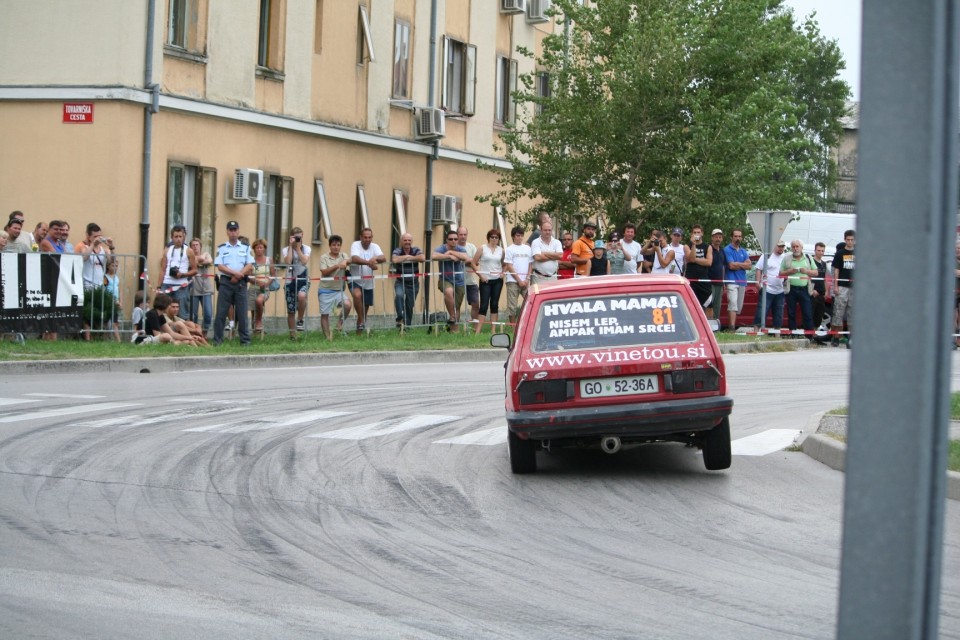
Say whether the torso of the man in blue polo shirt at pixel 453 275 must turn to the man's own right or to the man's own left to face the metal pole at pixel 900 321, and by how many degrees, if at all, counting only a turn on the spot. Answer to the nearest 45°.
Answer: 0° — they already face it

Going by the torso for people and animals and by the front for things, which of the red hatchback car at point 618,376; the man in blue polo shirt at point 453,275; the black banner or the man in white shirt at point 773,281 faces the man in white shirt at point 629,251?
the red hatchback car

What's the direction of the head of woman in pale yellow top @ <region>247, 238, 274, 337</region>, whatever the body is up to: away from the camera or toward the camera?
toward the camera

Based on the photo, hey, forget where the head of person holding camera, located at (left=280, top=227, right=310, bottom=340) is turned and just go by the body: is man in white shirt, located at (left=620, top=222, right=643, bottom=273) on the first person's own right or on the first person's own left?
on the first person's own left

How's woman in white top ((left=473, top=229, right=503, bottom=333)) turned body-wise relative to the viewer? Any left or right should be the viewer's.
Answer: facing the viewer

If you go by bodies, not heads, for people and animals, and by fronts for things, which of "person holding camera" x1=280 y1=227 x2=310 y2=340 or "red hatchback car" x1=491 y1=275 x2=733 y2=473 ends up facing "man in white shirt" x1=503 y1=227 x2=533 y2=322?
the red hatchback car

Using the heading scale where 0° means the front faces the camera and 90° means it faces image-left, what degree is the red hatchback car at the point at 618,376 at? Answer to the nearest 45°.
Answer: approximately 180°

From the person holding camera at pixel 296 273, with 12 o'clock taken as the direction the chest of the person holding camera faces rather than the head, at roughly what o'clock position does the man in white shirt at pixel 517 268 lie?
The man in white shirt is roughly at 9 o'clock from the person holding camera.

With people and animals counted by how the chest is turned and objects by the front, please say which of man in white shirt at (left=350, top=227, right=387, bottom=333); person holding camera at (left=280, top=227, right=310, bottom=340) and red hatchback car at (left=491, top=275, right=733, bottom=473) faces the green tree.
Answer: the red hatchback car

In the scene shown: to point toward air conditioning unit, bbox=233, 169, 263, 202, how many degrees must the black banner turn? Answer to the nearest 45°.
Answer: approximately 135° to its left

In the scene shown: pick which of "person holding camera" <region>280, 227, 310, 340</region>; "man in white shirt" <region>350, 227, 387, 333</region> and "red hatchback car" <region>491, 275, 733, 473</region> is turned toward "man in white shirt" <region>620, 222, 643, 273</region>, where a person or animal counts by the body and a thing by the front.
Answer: the red hatchback car

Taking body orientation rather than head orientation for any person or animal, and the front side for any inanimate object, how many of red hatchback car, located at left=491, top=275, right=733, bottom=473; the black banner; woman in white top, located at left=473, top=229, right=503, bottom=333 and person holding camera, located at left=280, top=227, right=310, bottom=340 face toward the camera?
3

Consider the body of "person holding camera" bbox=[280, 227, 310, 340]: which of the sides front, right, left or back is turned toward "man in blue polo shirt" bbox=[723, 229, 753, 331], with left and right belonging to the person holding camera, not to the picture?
left

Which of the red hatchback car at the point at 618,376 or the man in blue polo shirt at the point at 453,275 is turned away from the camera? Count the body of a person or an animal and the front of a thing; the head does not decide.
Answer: the red hatchback car

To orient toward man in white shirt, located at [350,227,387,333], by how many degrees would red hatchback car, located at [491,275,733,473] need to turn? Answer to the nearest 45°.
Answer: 0° — it already faces them

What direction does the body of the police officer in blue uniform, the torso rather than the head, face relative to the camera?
toward the camera

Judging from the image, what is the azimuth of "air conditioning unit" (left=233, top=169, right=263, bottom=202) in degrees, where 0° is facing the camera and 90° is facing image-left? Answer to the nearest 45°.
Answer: approximately 315°
